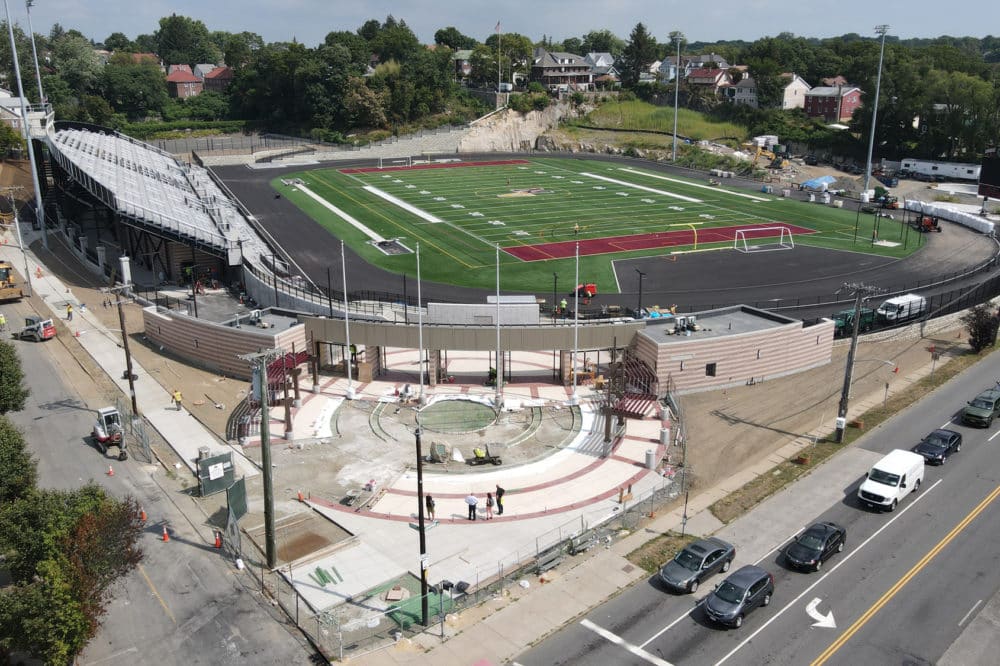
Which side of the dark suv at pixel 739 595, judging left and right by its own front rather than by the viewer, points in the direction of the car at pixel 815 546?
back

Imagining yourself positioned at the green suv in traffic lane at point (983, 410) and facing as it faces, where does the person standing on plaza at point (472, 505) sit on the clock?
The person standing on plaza is roughly at 12 o'clock from the green suv in traffic lane.

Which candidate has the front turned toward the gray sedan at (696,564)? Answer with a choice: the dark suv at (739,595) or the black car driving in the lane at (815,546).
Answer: the black car driving in the lane

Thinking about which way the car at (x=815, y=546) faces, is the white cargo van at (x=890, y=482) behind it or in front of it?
behind

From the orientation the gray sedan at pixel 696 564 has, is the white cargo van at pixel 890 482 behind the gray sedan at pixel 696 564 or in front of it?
behind

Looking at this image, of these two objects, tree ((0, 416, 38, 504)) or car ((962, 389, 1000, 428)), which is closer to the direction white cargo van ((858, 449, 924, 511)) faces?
the tree

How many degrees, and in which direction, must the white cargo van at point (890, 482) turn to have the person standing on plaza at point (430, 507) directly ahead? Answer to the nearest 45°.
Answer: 0° — it already faces them

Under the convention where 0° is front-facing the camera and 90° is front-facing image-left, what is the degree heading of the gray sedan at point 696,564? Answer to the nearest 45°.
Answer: approximately 45°

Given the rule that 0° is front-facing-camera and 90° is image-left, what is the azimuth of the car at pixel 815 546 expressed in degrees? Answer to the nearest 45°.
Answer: approximately 45°

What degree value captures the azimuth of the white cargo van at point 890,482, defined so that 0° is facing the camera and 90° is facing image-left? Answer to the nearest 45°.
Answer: approximately 45°

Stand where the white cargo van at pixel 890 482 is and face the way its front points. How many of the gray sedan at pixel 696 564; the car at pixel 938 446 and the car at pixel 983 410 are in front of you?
1
